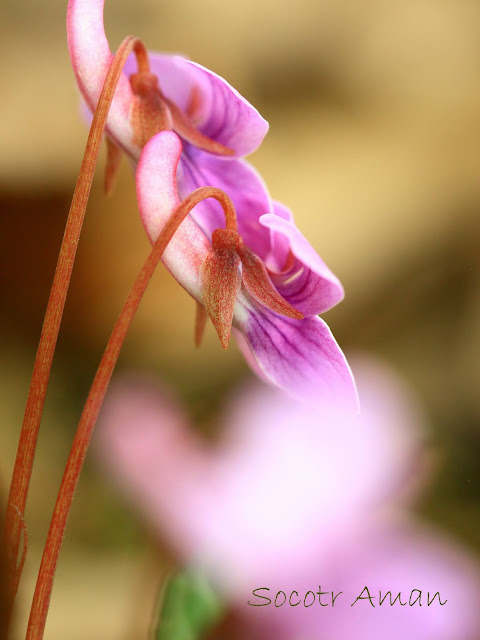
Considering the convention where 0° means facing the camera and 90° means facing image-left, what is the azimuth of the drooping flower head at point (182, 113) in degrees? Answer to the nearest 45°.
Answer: approximately 270°
